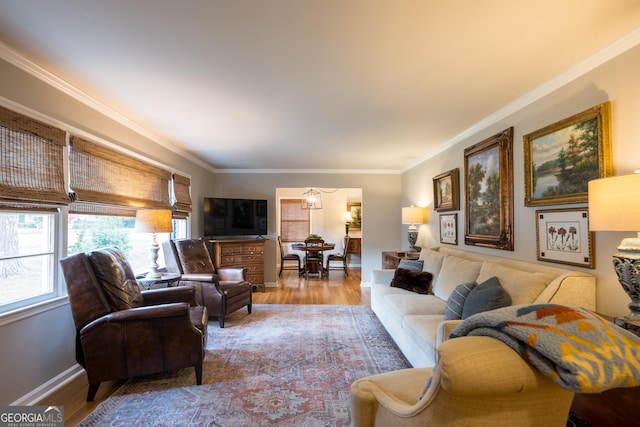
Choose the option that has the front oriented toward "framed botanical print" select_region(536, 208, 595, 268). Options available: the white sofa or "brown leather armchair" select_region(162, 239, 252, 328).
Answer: the brown leather armchair

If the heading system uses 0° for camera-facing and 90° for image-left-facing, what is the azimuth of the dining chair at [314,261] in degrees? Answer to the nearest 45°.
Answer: approximately 180°

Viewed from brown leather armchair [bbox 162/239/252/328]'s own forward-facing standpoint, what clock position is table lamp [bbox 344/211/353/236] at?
The table lamp is roughly at 9 o'clock from the brown leather armchair.

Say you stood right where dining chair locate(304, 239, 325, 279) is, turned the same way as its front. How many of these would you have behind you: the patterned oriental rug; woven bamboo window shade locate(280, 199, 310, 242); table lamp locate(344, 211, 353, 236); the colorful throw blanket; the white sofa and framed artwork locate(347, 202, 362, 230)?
3

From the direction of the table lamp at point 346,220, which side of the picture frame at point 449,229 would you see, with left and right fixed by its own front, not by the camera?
right

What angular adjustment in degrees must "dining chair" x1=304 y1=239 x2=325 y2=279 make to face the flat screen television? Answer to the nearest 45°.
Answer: approximately 135° to its left

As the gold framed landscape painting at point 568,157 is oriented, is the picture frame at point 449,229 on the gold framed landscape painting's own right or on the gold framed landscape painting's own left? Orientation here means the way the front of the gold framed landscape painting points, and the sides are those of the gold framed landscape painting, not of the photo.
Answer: on the gold framed landscape painting's own right

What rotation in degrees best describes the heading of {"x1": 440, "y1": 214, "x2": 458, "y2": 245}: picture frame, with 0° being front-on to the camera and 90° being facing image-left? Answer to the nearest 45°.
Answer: approximately 45°

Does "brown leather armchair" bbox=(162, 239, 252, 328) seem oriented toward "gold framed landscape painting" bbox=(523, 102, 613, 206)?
yes

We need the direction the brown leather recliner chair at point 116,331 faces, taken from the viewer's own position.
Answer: facing to the right of the viewer

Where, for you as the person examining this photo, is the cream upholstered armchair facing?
facing away from the viewer and to the left of the viewer
